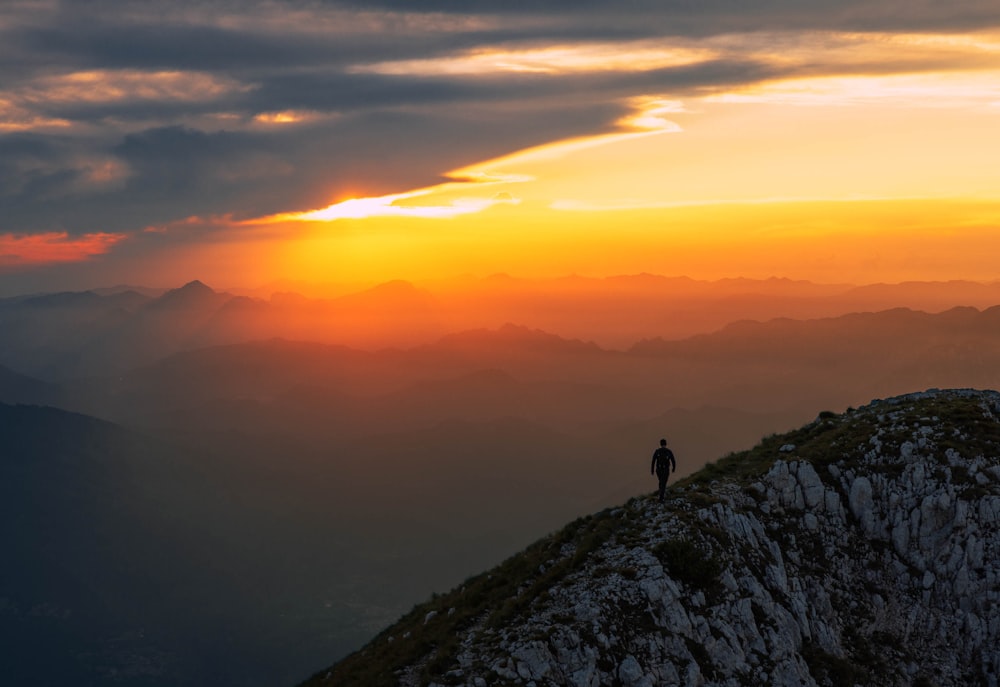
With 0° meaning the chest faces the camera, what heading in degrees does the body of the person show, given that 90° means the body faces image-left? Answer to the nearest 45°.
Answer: approximately 180°
